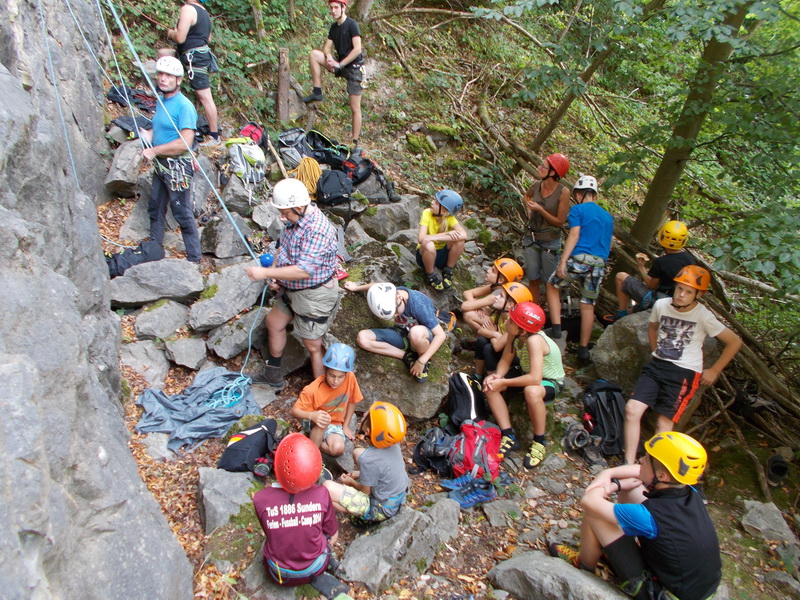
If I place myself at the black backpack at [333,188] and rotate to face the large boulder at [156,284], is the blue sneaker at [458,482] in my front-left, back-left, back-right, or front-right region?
front-left

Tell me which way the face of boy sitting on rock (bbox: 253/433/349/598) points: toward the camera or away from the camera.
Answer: away from the camera

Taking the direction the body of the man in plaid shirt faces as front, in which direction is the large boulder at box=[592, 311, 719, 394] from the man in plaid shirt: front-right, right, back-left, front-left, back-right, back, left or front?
back

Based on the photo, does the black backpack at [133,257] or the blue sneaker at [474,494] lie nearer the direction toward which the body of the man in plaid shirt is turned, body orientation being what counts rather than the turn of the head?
the black backpack

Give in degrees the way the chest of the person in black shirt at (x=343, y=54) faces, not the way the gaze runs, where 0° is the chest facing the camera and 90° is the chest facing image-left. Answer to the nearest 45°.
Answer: approximately 45°

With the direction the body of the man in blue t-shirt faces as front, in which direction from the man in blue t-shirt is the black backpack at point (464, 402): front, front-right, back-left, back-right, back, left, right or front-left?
left

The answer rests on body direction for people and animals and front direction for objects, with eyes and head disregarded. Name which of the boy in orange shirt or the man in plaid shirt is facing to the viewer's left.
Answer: the man in plaid shirt

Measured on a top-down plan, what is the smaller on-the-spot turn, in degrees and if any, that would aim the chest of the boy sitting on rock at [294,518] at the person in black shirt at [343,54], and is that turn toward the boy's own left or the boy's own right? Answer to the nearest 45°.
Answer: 0° — they already face them

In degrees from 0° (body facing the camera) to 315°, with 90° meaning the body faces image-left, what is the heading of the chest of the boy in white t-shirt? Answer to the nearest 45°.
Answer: approximately 45°

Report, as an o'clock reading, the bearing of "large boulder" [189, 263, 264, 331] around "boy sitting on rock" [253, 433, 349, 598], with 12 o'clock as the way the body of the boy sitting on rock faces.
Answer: The large boulder is roughly at 11 o'clock from the boy sitting on rock.

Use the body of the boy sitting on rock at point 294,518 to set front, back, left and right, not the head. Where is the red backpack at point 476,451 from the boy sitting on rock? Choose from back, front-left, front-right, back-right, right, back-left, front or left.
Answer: front-right

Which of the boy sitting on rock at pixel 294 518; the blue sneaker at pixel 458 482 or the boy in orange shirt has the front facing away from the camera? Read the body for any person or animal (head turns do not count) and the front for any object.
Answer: the boy sitting on rock

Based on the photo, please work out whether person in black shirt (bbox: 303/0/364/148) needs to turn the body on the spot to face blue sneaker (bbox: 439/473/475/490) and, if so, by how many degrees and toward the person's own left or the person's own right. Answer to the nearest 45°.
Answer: approximately 45° to the person's own left

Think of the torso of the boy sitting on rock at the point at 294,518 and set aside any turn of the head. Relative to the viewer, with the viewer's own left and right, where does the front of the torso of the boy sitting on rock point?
facing away from the viewer

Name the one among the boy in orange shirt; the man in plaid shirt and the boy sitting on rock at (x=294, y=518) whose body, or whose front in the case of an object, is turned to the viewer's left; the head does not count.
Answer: the man in plaid shirt
